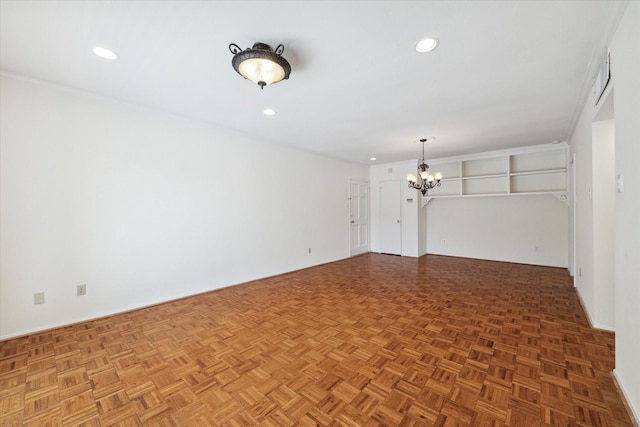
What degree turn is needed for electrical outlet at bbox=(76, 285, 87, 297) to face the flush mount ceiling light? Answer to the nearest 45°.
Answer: approximately 45° to its left

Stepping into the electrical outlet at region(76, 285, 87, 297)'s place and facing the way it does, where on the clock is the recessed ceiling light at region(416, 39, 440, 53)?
The recessed ceiling light is roughly at 11 o'clock from the electrical outlet.

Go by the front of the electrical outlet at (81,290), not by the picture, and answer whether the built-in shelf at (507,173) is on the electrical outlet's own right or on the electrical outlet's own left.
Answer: on the electrical outlet's own left

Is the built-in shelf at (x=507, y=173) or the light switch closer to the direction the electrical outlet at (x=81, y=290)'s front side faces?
the light switch

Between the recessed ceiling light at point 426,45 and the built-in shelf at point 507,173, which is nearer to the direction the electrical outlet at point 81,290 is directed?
the recessed ceiling light

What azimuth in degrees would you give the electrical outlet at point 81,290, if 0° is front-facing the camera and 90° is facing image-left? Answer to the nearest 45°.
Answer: approximately 0°

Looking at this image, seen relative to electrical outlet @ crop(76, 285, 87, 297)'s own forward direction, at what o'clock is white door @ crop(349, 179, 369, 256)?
The white door is roughly at 9 o'clock from the electrical outlet.
